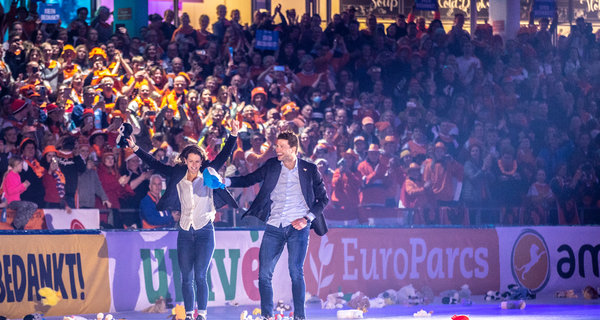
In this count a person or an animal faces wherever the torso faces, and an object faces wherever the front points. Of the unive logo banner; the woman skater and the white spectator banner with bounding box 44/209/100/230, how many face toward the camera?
3

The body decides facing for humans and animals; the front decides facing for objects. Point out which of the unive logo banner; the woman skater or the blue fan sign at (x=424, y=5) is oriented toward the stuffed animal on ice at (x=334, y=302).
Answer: the blue fan sign

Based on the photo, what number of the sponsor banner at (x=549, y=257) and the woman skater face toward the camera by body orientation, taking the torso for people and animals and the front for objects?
2

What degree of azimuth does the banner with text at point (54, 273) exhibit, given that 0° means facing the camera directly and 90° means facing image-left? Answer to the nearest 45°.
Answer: approximately 0°

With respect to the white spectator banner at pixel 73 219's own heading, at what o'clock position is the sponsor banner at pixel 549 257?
the sponsor banner at pixel 549 257 is roughly at 9 o'clock from the white spectator banner at pixel 73 219.

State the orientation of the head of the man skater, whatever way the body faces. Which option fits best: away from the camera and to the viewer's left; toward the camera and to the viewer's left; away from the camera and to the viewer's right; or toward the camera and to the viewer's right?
toward the camera and to the viewer's left

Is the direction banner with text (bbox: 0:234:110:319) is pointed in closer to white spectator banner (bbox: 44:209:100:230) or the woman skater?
the woman skater
